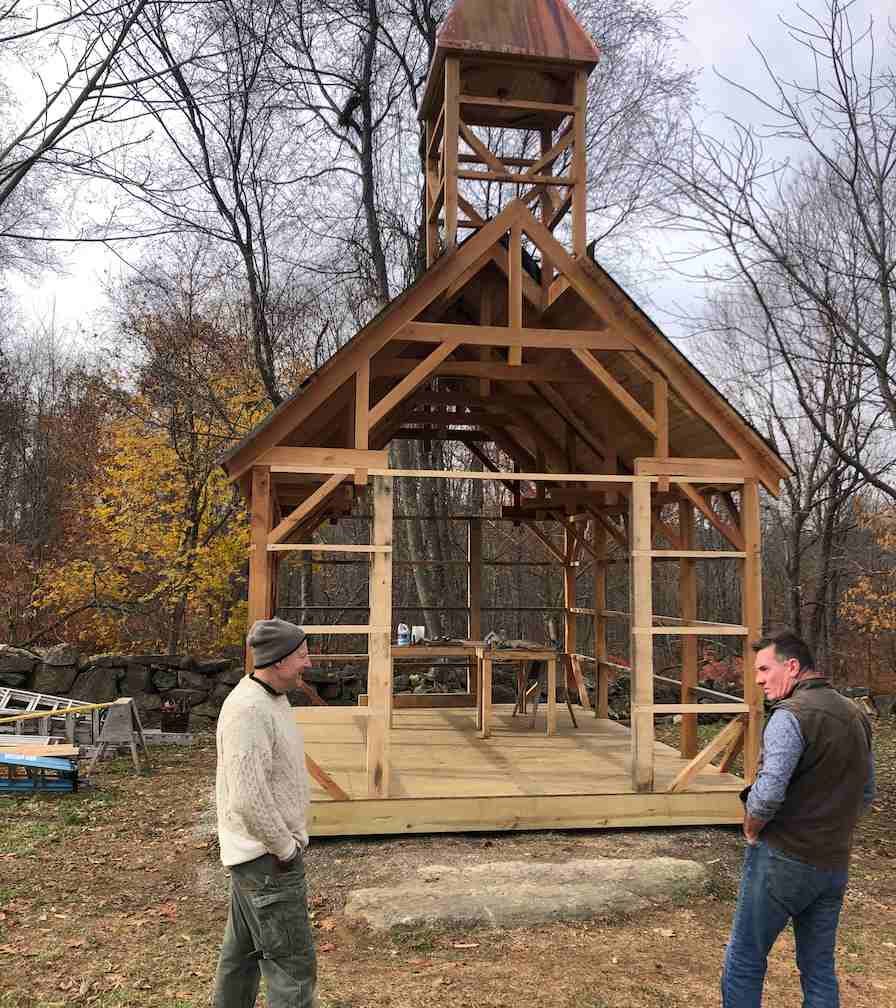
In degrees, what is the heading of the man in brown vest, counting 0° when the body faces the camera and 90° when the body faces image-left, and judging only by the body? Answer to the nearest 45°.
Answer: approximately 135°

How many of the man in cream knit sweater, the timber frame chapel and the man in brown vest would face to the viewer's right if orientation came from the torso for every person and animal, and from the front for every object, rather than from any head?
1

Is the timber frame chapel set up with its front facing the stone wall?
no

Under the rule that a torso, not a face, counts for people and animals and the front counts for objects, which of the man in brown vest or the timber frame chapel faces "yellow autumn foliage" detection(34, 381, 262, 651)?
the man in brown vest

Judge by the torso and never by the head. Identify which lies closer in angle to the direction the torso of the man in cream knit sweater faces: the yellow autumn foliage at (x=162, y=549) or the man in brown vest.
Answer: the man in brown vest

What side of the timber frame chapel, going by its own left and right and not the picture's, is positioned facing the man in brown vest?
front

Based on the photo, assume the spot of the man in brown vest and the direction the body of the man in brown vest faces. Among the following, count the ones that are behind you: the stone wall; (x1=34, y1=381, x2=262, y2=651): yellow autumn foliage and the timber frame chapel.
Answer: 0

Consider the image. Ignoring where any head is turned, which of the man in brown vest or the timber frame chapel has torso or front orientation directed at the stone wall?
the man in brown vest

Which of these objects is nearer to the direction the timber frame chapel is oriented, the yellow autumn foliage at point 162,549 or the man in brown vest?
the man in brown vest

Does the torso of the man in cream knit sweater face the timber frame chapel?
no

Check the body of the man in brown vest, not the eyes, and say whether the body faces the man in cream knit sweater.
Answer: no

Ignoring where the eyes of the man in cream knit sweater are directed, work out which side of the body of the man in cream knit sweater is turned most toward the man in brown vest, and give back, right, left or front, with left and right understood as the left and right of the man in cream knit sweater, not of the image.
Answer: front

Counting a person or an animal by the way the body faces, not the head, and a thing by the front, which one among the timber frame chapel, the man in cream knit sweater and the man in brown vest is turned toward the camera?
the timber frame chapel

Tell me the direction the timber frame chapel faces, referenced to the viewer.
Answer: facing the viewer

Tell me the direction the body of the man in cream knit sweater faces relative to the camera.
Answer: to the viewer's right
